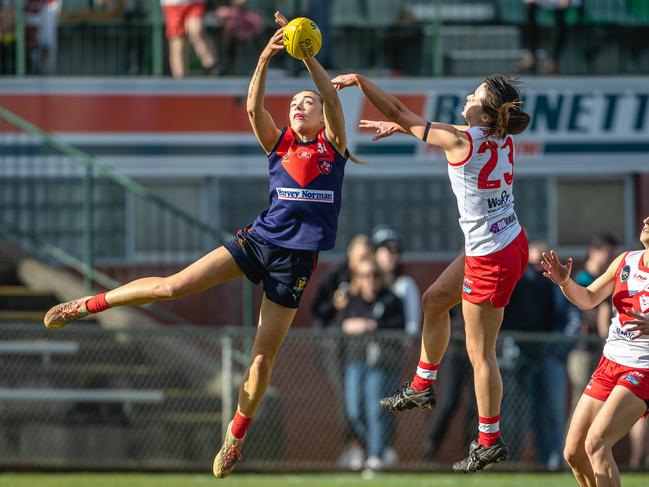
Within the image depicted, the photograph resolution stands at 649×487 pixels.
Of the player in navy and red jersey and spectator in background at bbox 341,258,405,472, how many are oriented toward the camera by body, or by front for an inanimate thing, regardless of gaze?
2

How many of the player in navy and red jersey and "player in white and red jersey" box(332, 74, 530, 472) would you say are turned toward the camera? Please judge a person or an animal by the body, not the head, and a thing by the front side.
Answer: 1

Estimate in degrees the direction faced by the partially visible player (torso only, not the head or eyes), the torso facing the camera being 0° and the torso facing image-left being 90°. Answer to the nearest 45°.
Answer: approximately 45°

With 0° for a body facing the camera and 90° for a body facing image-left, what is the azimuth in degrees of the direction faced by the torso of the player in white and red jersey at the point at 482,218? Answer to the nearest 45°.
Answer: approximately 135°

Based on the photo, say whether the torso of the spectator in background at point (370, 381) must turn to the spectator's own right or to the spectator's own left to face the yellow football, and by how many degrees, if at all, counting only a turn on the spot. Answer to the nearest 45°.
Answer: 0° — they already face it

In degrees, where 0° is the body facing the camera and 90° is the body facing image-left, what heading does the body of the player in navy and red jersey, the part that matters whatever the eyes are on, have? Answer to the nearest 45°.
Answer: approximately 0°

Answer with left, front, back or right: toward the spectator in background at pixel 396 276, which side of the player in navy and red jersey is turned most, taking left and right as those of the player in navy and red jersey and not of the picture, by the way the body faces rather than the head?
back

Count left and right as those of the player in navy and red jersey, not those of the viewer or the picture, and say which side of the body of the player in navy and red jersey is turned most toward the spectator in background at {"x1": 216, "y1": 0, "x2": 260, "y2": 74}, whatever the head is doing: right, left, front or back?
back

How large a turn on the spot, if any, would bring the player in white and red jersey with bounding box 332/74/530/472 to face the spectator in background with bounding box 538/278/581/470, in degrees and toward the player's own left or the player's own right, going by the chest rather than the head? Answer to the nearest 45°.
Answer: approximately 45° to the player's own right

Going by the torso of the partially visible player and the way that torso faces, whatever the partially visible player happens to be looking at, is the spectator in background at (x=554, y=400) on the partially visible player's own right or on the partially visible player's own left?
on the partially visible player's own right

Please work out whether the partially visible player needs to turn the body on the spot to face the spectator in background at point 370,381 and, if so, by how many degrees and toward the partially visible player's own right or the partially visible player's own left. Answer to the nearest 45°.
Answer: approximately 90° to the partially visible player's own right
